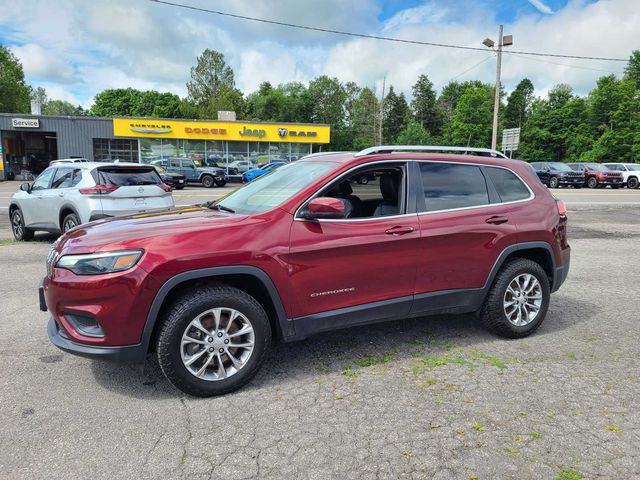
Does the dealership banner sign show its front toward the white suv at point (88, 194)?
yes

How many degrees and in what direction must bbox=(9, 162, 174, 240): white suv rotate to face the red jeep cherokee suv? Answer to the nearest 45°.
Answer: approximately 135° to its left

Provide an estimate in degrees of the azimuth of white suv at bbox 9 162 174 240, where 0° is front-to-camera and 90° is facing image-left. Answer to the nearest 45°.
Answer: approximately 135°

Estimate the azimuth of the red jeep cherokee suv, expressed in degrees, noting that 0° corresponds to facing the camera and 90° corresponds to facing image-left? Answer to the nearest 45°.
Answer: approximately 45°

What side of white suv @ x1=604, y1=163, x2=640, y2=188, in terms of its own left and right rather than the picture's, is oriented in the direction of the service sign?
right

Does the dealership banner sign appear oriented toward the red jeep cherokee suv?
yes

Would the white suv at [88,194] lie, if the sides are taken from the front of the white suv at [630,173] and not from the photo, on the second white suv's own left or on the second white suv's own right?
on the second white suv's own right

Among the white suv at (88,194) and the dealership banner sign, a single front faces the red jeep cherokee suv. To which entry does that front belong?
the dealership banner sign

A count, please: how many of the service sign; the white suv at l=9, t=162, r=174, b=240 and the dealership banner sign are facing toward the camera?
2

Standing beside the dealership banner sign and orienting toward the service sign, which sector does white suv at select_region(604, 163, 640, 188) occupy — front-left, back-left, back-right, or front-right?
back-left
